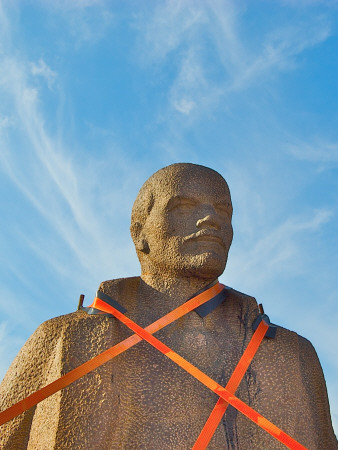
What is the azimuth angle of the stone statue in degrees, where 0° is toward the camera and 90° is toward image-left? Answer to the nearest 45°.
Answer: approximately 315°
